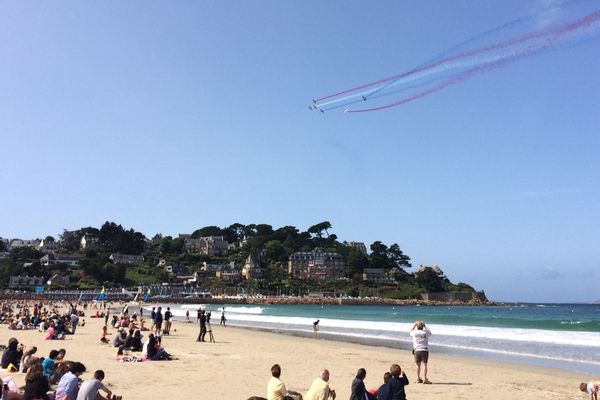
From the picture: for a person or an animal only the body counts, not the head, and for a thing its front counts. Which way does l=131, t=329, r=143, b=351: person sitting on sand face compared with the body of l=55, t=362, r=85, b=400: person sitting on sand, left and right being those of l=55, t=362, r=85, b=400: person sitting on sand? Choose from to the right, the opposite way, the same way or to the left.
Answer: the same way

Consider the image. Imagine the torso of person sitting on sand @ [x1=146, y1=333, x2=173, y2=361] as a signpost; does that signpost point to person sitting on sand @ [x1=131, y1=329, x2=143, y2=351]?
no

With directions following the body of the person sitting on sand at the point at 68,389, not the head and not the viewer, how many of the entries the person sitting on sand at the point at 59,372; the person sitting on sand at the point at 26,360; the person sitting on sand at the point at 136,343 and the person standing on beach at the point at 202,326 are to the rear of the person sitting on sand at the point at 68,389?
0

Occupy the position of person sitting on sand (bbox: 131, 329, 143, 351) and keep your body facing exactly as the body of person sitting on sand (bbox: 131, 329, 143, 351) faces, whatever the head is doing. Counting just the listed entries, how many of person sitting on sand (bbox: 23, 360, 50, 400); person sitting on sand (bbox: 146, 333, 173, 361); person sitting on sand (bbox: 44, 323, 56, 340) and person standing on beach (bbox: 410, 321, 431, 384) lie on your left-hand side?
1

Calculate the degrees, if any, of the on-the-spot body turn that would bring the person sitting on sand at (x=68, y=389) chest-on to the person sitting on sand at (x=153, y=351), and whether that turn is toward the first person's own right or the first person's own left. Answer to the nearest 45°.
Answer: approximately 45° to the first person's own left

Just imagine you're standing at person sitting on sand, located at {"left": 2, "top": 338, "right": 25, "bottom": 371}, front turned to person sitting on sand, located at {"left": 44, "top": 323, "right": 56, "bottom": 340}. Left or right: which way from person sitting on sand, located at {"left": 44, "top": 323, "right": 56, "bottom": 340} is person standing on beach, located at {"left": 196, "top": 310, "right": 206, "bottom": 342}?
right

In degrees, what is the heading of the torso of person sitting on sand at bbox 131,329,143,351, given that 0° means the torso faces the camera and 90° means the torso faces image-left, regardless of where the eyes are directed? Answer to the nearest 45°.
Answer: approximately 225°

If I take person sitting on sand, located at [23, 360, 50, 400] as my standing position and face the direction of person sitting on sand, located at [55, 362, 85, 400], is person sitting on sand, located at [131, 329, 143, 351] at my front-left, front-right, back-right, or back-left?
front-left

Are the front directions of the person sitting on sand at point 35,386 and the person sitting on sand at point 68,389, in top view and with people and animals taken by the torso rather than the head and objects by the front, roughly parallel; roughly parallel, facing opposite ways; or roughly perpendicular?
roughly parallel

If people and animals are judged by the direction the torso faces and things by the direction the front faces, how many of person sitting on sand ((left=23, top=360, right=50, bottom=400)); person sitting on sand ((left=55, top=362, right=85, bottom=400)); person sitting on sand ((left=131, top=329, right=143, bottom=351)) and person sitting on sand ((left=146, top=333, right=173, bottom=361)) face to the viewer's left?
0

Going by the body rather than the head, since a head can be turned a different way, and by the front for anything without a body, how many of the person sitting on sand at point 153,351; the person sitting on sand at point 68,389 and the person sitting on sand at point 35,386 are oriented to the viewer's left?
0

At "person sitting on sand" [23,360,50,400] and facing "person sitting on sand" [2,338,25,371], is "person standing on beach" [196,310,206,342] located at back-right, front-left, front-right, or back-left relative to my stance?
front-right

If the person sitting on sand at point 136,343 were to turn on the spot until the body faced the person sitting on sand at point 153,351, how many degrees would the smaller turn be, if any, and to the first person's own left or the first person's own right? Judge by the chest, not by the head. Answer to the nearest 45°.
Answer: approximately 135° to the first person's own right

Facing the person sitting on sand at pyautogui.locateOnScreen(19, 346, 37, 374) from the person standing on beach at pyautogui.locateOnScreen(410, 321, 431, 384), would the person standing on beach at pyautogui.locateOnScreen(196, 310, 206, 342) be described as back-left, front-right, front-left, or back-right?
front-right

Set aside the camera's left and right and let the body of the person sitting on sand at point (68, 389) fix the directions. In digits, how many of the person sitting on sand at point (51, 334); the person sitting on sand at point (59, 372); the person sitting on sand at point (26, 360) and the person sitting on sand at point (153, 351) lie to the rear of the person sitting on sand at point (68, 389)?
0

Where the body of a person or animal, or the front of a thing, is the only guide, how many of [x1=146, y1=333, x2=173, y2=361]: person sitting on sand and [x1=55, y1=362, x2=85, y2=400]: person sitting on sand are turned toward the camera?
0

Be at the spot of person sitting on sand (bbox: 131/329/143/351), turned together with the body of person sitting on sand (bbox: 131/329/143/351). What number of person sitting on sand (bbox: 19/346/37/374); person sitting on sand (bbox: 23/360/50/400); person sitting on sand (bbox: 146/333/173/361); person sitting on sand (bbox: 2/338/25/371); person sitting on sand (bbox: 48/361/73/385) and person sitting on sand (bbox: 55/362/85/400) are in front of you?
0
